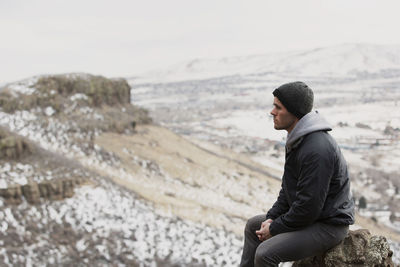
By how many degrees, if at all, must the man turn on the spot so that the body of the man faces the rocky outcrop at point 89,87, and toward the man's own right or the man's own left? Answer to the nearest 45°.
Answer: approximately 45° to the man's own right

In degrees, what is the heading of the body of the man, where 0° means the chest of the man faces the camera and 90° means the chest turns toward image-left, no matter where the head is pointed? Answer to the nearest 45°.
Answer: approximately 90°

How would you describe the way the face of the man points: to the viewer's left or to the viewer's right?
to the viewer's left

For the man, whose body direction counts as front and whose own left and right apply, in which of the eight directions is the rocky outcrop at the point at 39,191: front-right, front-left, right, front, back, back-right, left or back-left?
front-right
